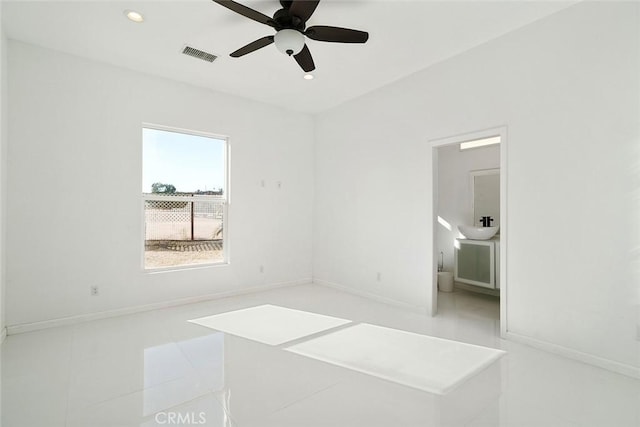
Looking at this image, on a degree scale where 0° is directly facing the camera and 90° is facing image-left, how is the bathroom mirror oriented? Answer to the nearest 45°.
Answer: approximately 45°

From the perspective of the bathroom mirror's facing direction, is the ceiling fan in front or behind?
in front

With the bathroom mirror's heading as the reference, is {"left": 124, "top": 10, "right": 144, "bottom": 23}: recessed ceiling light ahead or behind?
ahead
